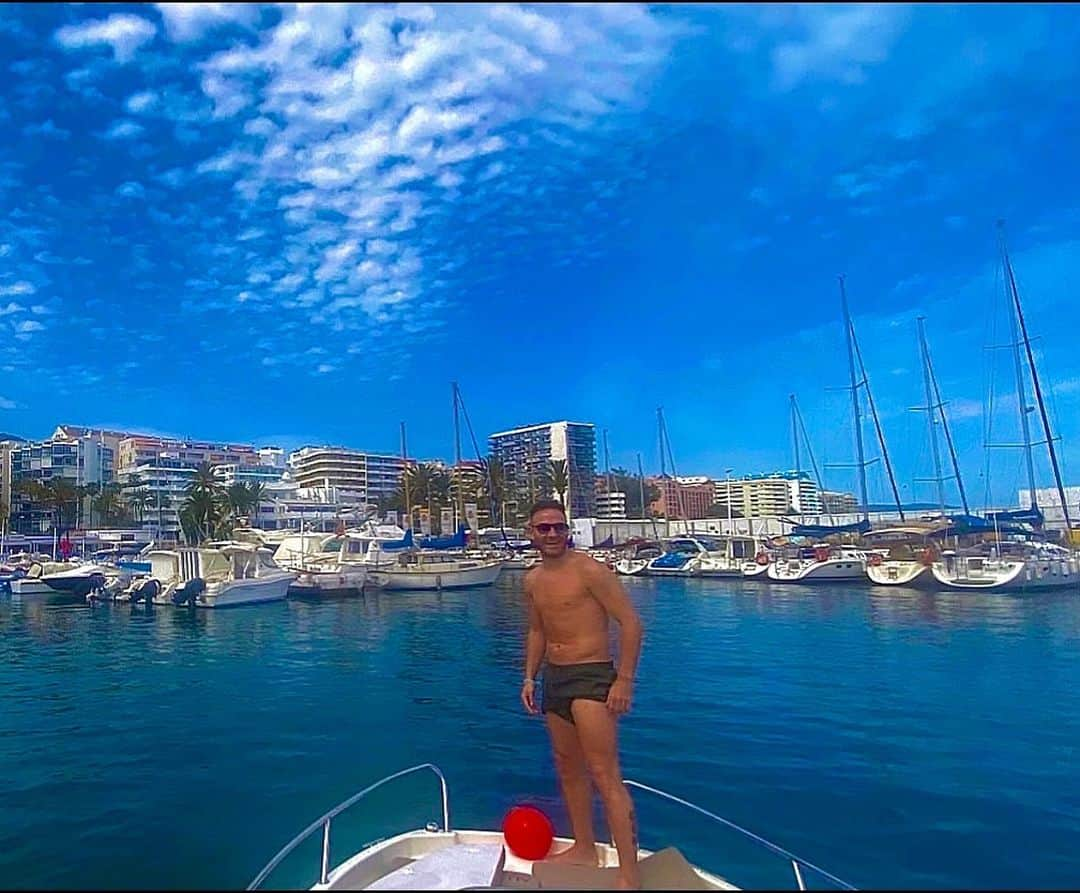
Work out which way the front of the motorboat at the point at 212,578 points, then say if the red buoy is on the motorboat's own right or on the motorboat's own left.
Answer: on the motorboat's own right

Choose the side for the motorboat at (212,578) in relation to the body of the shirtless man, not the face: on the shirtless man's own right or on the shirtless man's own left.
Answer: on the shirtless man's own right

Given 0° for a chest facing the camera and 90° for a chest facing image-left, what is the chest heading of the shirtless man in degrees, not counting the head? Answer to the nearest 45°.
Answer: approximately 45°

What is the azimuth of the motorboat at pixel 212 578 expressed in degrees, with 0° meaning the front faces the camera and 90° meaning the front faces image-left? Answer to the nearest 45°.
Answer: approximately 225°

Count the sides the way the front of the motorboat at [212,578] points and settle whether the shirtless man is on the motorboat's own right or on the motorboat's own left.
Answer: on the motorboat's own right
